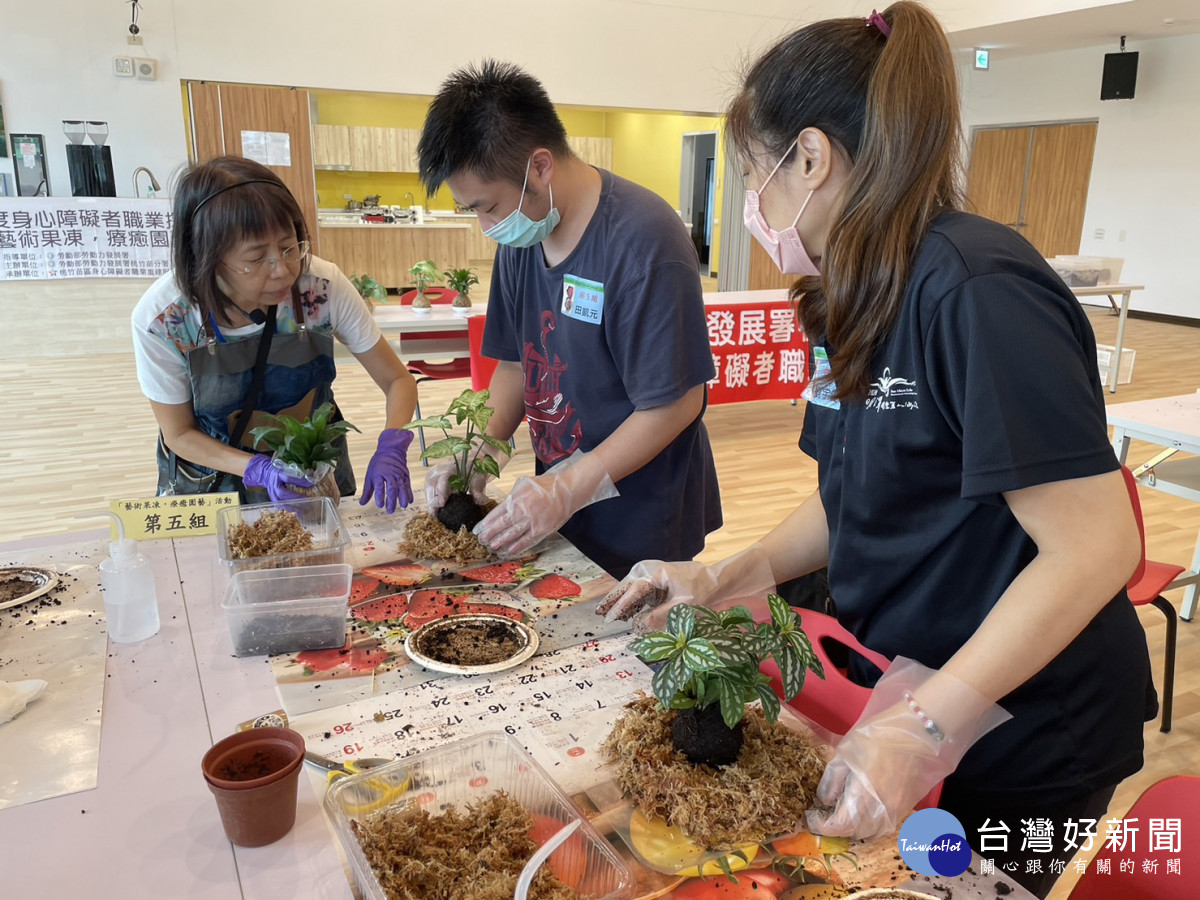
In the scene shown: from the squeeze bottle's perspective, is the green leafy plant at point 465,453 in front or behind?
behind

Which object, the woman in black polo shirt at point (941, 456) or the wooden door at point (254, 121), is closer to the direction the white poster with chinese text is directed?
the woman in black polo shirt

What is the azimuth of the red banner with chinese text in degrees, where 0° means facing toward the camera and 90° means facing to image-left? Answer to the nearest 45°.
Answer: approximately 0°

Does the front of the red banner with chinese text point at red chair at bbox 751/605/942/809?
yes
